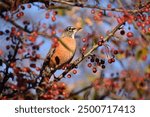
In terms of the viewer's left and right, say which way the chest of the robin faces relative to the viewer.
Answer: facing the viewer and to the right of the viewer
